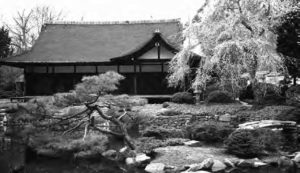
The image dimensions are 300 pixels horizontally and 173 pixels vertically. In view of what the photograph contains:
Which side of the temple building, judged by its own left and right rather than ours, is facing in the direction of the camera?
front

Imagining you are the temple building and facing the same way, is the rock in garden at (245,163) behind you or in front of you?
in front

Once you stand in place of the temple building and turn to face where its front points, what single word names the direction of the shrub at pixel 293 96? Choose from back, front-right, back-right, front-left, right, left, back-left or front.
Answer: front-left

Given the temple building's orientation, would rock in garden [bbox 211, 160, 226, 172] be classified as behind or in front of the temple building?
in front

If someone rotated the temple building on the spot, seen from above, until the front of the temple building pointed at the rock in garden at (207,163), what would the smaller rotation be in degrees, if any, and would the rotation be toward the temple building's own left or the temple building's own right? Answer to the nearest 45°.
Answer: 0° — it already faces it

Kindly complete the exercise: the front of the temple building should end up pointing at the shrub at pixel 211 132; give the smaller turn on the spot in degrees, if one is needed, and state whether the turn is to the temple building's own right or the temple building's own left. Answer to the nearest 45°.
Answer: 0° — it already faces it

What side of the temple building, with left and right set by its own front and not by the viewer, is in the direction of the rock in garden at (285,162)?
front

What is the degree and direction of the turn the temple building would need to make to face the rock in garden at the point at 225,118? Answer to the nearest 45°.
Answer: approximately 45° to its left

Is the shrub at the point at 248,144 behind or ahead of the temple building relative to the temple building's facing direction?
ahead

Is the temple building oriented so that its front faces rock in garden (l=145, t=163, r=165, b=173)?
yes

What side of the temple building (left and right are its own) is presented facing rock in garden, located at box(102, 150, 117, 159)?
front

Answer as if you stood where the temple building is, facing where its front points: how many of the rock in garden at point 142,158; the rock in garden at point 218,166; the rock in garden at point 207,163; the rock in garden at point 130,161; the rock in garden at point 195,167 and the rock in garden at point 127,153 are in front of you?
6

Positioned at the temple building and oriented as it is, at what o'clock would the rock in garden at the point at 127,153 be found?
The rock in garden is roughly at 12 o'clock from the temple building.

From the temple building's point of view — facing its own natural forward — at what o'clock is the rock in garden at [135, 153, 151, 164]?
The rock in garden is roughly at 12 o'clock from the temple building.
